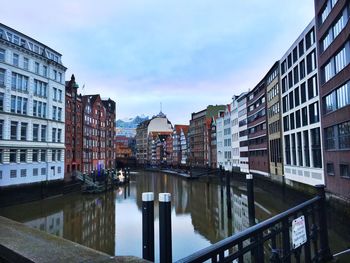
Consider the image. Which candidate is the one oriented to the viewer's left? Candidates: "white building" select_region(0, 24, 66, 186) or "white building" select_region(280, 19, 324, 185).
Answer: "white building" select_region(280, 19, 324, 185)

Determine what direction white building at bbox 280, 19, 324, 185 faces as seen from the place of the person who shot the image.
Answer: facing to the left of the viewer

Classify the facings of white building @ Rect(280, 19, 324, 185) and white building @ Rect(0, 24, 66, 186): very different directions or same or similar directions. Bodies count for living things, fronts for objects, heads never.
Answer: very different directions

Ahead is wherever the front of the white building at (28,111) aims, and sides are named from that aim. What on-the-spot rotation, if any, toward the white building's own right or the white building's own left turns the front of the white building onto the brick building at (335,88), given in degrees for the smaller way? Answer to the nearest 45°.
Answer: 0° — it already faces it

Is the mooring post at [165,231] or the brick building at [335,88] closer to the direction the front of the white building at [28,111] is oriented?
the brick building

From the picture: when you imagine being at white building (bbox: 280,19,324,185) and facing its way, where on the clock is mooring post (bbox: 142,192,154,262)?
The mooring post is roughly at 9 o'clock from the white building.

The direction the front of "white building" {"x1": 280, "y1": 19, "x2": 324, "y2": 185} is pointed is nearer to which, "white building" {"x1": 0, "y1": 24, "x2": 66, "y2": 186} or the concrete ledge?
the white building

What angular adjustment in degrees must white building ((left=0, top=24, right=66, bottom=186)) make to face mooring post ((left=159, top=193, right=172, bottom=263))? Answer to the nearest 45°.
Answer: approximately 45° to its right

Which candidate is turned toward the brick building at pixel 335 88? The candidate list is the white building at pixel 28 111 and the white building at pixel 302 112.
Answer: the white building at pixel 28 111

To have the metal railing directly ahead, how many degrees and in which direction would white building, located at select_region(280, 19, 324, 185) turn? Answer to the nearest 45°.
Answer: approximately 90° to its left

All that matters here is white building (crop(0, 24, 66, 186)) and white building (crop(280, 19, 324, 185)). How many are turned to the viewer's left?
1

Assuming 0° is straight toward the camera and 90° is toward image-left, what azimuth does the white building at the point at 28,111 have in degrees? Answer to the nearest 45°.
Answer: approximately 315°

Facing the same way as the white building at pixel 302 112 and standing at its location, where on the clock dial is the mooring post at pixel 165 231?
The mooring post is roughly at 9 o'clock from the white building.
